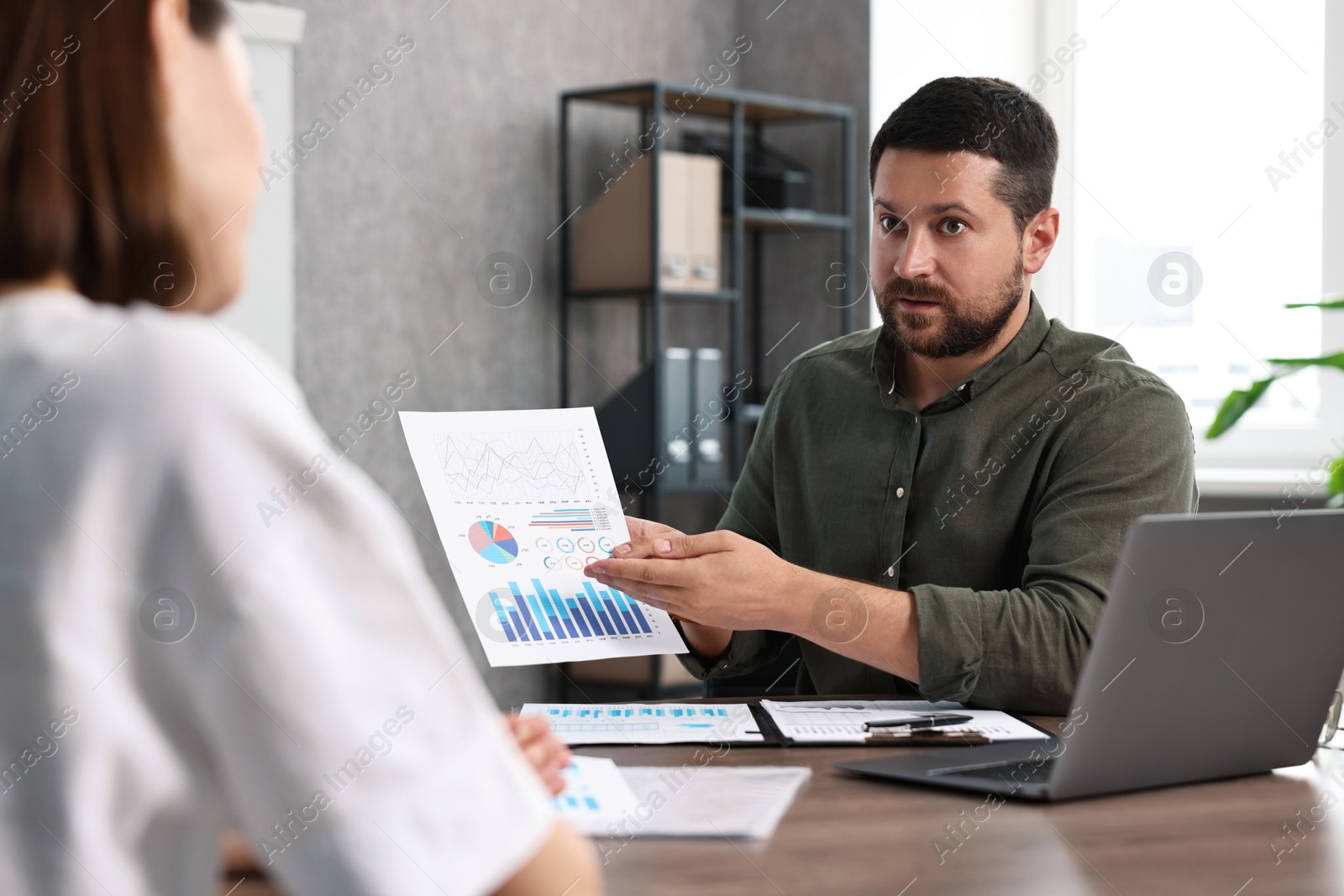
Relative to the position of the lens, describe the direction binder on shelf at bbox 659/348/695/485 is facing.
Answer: facing the viewer

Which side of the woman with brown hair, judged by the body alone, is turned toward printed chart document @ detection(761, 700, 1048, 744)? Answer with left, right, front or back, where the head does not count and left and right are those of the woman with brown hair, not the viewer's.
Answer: front

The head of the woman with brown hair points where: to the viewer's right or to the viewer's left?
to the viewer's right

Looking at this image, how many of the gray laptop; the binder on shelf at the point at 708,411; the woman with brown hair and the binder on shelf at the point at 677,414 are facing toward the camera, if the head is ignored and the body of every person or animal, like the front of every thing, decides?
2

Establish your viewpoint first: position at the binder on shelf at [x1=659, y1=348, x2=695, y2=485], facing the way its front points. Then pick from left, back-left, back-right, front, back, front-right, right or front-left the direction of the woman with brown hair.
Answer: front

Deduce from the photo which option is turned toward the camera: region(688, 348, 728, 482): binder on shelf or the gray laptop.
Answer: the binder on shelf

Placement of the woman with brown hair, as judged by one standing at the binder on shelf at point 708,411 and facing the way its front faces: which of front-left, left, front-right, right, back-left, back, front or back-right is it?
front

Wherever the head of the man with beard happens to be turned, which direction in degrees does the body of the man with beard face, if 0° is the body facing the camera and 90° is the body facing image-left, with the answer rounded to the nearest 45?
approximately 45°

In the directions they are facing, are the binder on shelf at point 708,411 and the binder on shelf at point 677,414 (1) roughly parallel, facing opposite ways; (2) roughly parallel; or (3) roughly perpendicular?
roughly parallel

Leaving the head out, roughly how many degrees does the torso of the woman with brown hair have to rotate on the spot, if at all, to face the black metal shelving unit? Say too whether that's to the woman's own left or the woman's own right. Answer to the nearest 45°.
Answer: approximately 45° to the woman's own left

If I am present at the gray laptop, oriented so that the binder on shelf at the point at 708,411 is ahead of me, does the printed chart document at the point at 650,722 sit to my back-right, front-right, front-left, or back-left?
front-left

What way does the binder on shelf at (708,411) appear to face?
toward the camera

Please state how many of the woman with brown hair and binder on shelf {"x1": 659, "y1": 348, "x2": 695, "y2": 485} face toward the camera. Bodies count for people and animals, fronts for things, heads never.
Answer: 1

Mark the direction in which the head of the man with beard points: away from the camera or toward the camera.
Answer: toward the camera

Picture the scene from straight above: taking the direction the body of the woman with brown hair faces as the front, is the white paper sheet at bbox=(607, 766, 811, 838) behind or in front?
in front

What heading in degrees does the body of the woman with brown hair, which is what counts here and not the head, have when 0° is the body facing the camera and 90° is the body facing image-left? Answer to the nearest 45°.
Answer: approximately 225°

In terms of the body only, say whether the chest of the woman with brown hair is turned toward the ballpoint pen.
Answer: yes

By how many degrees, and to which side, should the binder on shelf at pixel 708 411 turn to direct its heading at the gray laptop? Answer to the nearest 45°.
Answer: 0° — it already faces it
